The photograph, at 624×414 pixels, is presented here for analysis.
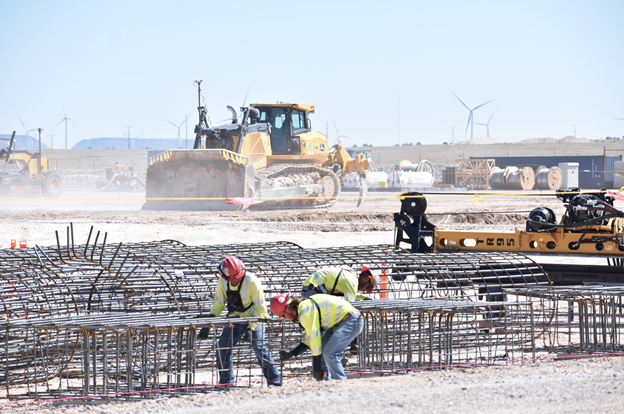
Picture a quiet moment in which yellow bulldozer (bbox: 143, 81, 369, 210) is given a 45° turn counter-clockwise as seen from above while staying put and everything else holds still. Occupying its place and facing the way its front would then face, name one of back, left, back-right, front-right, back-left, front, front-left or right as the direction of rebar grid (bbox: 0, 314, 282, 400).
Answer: front

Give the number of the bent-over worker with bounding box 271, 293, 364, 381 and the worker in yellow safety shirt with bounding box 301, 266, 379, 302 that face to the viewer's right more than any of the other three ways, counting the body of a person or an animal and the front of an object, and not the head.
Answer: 1

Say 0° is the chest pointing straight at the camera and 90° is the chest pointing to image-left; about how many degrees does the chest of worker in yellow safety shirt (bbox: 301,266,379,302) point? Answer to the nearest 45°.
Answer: approximately 270°

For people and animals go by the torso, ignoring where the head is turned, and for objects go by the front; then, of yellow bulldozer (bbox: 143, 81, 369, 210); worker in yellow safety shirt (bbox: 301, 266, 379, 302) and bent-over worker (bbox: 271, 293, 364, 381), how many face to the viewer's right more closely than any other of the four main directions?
1

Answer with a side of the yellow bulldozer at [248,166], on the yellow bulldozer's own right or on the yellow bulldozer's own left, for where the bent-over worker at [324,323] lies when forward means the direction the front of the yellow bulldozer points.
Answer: on the yellow bulldozer's own left

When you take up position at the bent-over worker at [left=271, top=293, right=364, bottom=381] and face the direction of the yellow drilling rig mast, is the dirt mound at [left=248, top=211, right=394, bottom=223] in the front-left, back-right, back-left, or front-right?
front-left

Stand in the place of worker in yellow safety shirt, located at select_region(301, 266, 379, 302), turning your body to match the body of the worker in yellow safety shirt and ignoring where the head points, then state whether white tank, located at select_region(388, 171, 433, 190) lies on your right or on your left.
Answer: on your left

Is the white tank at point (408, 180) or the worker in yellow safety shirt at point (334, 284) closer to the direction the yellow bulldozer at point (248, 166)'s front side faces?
the worker in yellow safety shirt

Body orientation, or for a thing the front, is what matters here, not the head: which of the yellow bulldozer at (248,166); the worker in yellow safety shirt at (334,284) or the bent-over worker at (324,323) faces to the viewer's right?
the worker in yellow safety shirt

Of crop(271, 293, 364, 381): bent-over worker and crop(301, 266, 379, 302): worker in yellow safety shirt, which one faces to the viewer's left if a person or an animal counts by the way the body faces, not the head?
the bent-over worker

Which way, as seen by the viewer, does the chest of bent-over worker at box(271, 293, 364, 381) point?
to the viewer's left

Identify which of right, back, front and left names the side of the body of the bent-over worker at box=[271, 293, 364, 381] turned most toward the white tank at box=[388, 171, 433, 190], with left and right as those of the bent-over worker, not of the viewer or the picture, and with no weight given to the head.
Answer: right

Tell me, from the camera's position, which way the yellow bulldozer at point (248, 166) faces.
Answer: facing the viewer and to the left of the viewer

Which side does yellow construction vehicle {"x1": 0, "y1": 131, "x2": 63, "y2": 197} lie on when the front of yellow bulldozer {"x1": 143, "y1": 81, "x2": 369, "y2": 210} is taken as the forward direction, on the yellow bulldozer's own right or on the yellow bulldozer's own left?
on the yellow bulldozer's own right

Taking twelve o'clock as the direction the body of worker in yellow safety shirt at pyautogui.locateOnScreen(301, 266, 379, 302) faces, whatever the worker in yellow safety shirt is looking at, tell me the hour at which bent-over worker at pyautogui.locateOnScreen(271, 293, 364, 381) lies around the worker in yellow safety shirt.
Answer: The bent-over worker is roughly at 3 o'clock from the worker in yellow safety shirt.

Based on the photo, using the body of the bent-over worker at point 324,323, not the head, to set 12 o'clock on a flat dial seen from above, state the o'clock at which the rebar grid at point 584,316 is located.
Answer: The rebar grid is roughly at 5 o'clock from the bent-over worker.

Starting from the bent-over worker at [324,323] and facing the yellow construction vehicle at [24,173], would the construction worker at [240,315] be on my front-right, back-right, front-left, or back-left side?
front-left

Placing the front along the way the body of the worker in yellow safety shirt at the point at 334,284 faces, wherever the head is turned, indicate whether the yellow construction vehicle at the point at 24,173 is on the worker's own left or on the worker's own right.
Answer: on the worker's own left

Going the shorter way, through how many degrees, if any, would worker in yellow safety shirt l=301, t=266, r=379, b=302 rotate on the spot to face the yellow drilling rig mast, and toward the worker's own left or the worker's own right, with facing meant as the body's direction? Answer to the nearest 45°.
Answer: approximately 45° to the worker's own left

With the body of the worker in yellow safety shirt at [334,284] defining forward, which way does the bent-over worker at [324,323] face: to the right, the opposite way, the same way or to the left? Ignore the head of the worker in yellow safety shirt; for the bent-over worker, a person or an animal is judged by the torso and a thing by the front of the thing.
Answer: the opposite way
